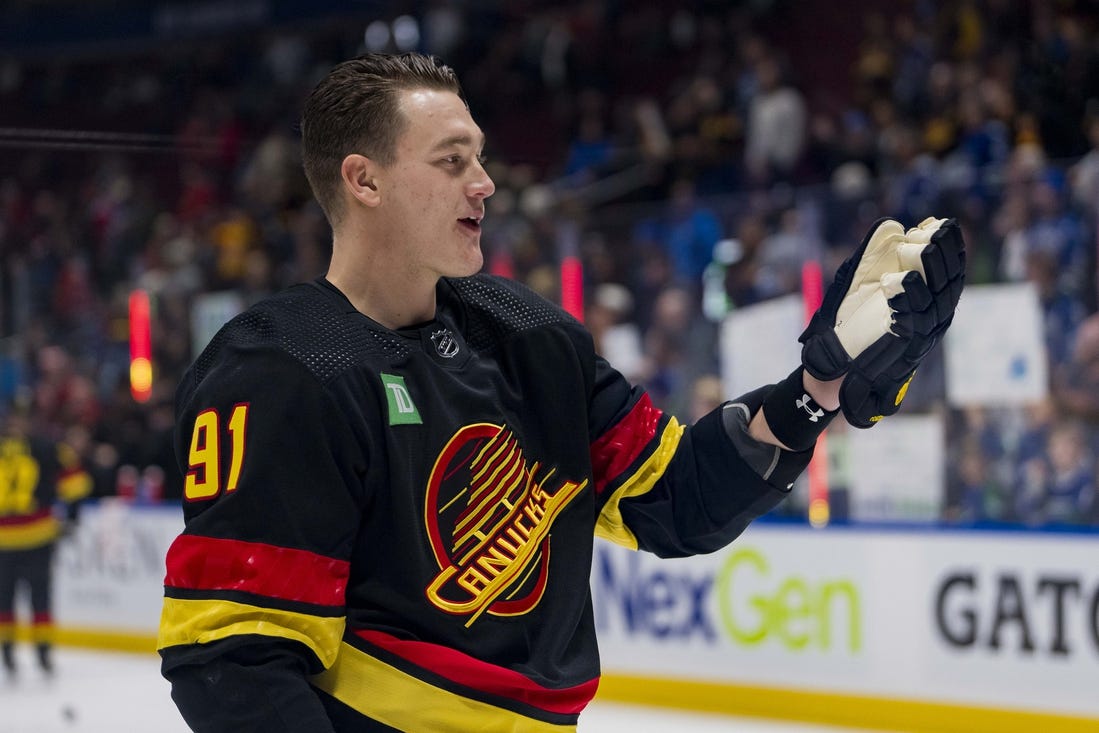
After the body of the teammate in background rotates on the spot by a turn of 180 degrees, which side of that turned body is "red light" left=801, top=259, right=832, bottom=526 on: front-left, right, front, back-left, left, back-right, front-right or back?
front-left

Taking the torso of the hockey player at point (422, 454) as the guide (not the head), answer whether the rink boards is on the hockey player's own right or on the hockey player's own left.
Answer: on the hockey player's own left

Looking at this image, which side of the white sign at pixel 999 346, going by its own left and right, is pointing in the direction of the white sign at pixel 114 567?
right

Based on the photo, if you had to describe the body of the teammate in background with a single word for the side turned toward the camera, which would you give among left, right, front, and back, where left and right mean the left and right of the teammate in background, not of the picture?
back

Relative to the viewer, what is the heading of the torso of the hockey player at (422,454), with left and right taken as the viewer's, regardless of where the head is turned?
facing the viewer and to the right of the viewer

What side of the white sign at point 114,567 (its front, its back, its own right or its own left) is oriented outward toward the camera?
front

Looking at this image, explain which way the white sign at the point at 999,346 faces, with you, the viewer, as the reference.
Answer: facing the viewer

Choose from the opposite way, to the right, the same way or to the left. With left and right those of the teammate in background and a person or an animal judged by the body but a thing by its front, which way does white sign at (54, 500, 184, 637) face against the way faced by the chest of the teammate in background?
the opposite way

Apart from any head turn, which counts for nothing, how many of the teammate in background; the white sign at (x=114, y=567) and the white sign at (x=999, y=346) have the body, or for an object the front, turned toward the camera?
2

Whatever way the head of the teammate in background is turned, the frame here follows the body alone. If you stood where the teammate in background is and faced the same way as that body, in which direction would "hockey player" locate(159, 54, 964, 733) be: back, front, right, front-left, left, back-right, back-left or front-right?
back

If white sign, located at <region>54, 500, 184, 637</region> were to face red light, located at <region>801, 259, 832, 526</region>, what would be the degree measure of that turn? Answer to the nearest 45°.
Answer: approximately 45° to its left

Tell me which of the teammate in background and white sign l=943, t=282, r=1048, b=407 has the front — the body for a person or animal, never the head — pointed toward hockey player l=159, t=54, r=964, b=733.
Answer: the white sign
